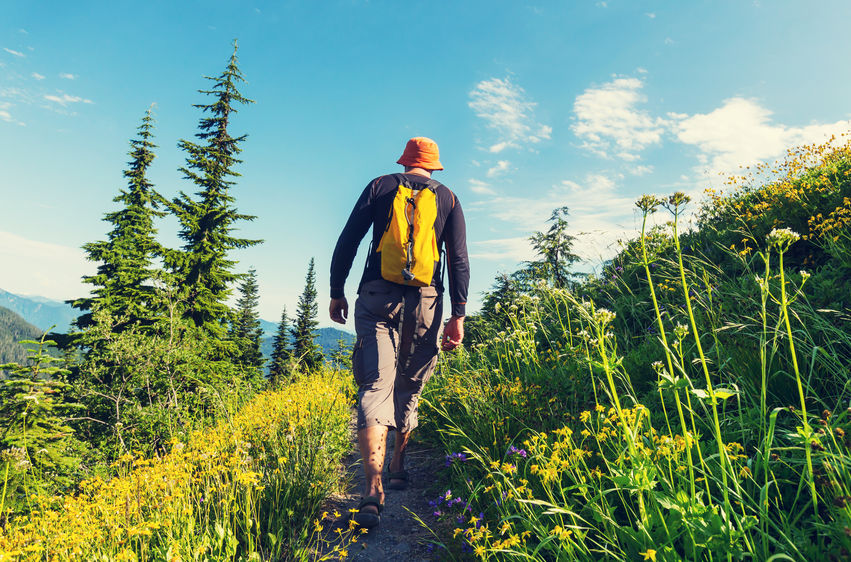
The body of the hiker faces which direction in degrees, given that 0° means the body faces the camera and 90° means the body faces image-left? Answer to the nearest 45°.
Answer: approximately 180°

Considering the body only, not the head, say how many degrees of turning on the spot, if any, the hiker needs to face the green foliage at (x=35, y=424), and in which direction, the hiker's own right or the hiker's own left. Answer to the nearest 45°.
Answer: approximately 45° to the hiker's own left

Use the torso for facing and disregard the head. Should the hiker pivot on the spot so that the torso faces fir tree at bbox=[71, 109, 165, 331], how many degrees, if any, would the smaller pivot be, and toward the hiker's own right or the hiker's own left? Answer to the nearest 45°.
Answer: approximately 45° to the hiker's own left
